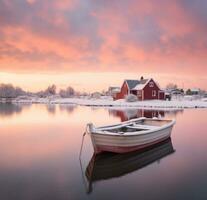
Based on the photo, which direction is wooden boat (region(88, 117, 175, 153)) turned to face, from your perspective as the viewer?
facing the viewer and to the left of the viewer
